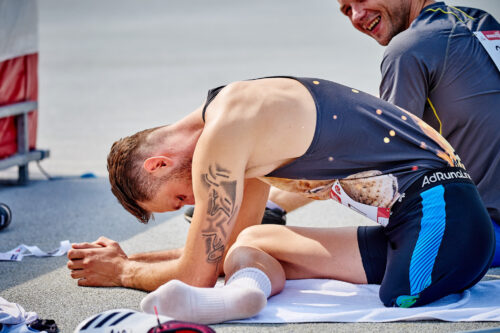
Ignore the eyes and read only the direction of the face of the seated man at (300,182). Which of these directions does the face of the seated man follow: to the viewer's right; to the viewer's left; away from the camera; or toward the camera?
to the viewer's left

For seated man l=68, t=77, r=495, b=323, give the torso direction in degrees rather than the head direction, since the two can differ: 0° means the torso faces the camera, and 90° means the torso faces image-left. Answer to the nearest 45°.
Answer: approximately 90°
